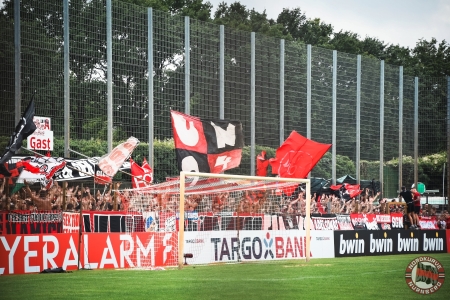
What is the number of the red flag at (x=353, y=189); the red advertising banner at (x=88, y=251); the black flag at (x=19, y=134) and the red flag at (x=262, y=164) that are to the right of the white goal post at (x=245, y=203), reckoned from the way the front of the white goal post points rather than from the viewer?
2

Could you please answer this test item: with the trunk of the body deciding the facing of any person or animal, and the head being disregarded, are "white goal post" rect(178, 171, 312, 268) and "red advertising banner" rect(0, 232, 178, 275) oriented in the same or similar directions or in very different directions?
same or similar directions

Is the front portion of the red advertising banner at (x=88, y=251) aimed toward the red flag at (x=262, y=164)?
no

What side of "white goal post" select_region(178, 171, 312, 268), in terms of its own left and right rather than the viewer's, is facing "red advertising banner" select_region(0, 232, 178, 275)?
right

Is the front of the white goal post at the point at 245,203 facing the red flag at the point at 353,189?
no

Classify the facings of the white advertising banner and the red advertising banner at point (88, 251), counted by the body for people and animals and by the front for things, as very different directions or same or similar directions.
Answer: same or similar directions

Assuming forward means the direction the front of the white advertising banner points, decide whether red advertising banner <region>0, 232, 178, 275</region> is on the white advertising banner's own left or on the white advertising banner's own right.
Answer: on the white advertising banner's own right

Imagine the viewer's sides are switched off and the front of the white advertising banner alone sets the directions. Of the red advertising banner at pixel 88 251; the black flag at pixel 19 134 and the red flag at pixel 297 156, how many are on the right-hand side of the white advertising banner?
2

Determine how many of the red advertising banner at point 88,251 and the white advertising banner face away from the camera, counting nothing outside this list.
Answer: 0

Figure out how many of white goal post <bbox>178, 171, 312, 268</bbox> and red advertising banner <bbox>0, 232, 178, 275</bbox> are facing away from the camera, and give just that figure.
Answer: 0

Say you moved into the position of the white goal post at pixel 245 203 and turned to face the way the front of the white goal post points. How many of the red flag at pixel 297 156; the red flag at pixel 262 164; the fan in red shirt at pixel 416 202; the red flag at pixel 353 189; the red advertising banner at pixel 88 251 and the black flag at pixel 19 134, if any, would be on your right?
2

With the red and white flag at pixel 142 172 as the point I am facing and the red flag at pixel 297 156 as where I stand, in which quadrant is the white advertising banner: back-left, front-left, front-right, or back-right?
front-left

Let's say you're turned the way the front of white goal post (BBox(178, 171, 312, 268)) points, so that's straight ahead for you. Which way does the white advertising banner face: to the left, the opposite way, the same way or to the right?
the same way

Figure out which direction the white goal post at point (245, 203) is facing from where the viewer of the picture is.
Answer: facing the viewer and to the right of the viewer

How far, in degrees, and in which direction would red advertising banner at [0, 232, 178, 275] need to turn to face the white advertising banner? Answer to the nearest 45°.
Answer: approximately 90° to its left
